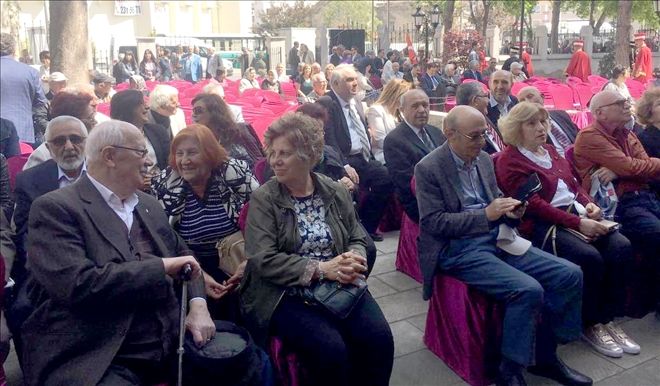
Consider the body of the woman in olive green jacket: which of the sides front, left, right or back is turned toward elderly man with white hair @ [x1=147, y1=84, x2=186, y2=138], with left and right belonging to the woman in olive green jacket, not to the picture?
back

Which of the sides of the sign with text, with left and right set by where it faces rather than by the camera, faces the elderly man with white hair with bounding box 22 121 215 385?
front

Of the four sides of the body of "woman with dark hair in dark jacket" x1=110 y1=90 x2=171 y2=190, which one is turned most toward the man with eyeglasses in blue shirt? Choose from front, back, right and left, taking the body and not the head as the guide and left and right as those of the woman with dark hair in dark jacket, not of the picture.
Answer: front

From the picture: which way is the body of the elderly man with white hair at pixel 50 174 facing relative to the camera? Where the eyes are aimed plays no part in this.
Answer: toward the camera

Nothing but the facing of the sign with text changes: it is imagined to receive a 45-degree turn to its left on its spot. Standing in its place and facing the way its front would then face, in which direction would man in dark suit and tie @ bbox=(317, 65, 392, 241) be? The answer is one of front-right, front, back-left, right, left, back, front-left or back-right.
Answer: front-right

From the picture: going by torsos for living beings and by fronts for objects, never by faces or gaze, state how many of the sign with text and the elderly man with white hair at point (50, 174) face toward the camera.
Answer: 2

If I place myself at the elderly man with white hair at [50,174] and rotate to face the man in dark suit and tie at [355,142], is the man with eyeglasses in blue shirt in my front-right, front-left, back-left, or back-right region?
front-right

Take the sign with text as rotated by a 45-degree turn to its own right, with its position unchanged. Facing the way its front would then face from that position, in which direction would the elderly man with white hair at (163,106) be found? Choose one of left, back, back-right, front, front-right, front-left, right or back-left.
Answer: front-left

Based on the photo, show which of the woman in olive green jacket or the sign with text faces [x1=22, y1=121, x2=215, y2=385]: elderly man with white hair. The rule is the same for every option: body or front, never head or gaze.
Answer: the sign with text

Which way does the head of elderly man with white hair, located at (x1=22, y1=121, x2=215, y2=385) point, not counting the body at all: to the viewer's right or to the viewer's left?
to the viewer's right

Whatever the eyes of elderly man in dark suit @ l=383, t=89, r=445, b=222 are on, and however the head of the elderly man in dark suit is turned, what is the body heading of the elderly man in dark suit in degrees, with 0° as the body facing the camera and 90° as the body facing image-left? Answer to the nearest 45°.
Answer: approximately 315°

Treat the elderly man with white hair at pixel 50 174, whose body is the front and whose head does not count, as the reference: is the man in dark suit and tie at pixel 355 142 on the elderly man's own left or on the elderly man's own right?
on the elderly man's own left

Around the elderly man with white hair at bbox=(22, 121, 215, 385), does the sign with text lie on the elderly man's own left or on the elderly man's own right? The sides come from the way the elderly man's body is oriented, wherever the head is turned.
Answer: on the elderly man's own left

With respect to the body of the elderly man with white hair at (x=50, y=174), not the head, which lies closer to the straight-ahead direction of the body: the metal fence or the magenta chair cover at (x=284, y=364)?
the magenta chair cover
